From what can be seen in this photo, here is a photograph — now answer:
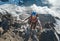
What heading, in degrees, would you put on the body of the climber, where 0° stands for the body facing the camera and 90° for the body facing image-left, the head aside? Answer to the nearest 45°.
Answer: approximately 0°
